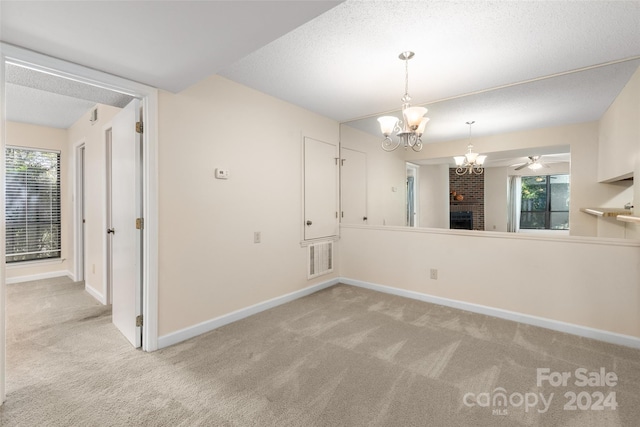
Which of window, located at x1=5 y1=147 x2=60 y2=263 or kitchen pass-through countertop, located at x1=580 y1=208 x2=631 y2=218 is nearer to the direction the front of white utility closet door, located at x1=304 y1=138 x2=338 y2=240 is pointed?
the kitchen pass-through countertop

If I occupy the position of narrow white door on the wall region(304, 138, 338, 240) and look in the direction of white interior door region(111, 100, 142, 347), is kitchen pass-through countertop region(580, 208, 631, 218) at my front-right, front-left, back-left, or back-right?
back-left

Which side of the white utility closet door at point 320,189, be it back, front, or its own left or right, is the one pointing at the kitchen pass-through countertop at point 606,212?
front

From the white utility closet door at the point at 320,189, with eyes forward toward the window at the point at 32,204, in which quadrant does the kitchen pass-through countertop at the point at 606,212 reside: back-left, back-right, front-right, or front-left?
back-left

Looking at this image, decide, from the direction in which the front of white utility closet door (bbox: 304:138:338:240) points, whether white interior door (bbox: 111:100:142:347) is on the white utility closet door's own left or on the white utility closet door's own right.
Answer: on the white utility closet door's own right

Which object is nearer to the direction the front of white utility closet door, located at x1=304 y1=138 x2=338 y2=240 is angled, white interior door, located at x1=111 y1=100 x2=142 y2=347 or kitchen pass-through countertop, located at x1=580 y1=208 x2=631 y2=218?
the kitchen pass-through countertop

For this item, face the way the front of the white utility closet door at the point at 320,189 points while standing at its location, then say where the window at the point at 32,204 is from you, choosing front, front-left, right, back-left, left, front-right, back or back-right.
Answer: back-right
